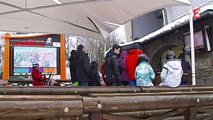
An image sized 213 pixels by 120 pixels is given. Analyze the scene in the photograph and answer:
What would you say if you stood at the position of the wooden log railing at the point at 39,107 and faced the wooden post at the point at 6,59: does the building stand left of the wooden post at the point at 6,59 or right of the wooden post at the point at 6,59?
right

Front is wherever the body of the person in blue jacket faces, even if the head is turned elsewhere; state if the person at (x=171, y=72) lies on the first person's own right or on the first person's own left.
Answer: on the first person's own right

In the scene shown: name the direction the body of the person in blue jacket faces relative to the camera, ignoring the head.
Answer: away from the camera

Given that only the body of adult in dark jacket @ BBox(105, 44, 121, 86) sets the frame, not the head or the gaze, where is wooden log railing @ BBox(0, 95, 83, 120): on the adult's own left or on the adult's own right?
on the adult's own right

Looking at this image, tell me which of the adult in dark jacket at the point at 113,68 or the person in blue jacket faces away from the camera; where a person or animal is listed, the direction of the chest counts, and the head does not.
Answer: the person in blue jacket
